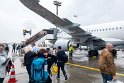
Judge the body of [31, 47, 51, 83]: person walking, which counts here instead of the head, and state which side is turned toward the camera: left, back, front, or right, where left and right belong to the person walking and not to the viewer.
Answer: back

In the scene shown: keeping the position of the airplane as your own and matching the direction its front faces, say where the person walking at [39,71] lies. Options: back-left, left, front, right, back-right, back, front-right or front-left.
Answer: back-left

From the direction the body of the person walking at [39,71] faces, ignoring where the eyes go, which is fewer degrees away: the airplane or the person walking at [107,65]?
the airplane

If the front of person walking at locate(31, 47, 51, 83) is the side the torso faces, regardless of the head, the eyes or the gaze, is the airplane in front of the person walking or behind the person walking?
in front

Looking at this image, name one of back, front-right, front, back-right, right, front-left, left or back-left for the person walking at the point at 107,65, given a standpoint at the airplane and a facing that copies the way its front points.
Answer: back-left
